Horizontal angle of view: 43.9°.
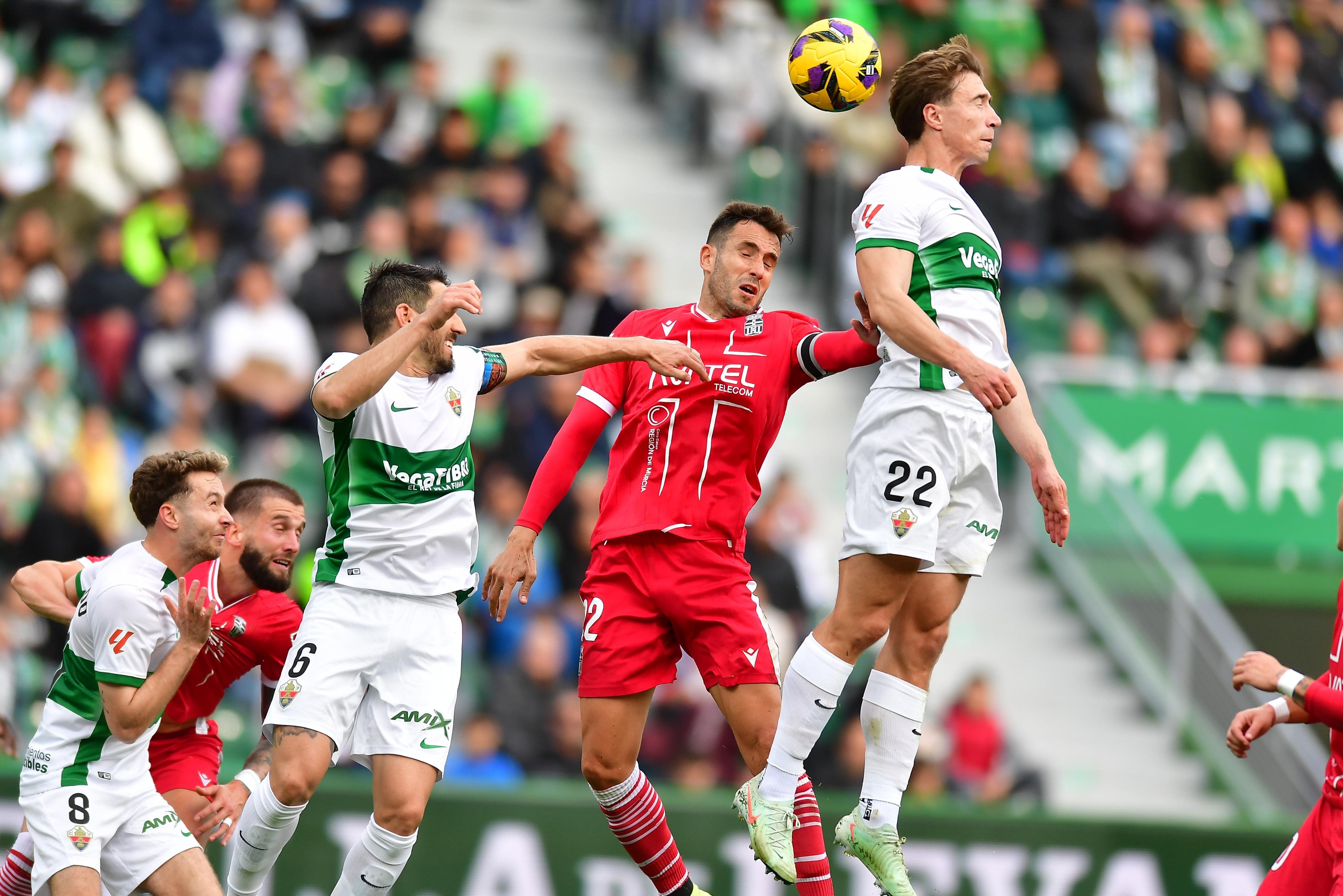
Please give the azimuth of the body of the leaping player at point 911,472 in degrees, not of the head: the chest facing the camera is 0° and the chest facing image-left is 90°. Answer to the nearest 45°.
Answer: approximately 315°

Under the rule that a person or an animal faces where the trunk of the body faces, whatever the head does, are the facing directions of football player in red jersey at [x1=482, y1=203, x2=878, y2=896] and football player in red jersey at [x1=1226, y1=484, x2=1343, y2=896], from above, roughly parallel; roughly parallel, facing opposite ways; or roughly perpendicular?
roughly perpendicular

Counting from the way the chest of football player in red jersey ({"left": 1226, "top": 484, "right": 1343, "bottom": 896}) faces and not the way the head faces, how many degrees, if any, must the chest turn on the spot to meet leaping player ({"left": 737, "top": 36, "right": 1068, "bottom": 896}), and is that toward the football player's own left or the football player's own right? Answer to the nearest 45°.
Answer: approximately 45° to the football player's own left

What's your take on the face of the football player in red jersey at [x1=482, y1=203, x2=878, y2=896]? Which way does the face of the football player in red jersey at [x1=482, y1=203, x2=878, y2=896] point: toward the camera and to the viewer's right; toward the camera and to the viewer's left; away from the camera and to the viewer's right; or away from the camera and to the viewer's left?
toward the camera and to the viewer's right

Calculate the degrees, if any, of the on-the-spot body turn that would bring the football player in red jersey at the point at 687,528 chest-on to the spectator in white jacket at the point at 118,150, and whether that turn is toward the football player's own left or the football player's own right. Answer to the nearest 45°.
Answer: approximately 135° to the football player's own right

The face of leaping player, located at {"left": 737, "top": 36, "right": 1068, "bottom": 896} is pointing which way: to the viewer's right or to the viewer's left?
to the viewer's right

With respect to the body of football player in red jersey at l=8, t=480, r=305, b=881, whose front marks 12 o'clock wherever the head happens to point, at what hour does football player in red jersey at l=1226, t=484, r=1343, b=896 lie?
football player in red jersey at l=1226, t=484, r=1343, b=896 is roughly at 11 o'clock from football player in red jersey at l=8, t=480, r=305, b=881.

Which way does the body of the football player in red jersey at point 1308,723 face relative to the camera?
to the viewer's left

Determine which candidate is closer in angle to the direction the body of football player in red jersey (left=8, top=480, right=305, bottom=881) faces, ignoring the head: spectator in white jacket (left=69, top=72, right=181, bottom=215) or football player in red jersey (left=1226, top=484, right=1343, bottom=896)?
the football player in red jersey

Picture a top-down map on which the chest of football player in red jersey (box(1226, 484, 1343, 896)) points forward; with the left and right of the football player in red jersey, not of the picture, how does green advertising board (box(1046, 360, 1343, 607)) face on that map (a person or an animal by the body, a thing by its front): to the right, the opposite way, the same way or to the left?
to the left

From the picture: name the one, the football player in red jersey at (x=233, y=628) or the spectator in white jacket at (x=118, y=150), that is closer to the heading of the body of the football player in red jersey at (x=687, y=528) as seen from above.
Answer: the football player in red jersey
